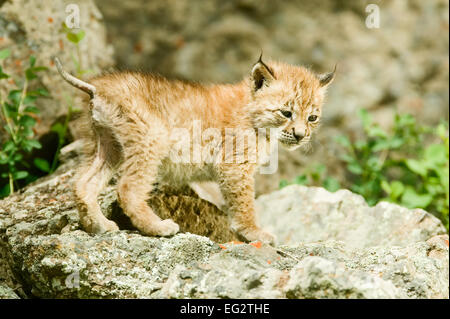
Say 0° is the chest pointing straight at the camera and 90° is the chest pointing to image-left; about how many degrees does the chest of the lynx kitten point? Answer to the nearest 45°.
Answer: approximately 270°

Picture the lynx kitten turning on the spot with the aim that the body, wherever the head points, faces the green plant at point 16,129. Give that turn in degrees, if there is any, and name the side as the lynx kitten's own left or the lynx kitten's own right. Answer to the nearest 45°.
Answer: approximately 135° to the lynx kitten's own left

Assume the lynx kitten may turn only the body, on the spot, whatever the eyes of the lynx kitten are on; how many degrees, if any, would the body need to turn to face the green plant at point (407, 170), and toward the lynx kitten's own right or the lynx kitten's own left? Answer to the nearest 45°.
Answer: approximately 45° to the lynx kitten's own left

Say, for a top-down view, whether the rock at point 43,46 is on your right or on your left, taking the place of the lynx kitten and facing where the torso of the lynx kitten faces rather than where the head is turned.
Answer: on your left

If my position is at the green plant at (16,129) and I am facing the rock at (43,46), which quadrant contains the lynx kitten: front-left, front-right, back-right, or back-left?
back-right

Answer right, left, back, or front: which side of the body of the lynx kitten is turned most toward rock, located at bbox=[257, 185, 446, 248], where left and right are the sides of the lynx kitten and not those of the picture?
front
